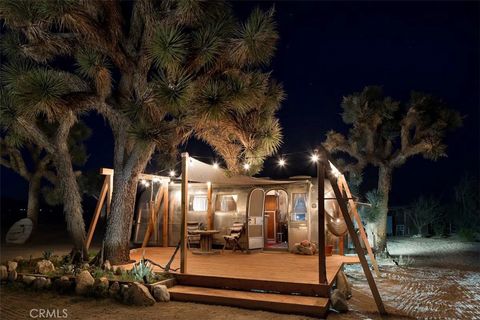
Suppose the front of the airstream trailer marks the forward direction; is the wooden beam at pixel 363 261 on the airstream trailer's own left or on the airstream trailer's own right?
on the airstream trailer's own right

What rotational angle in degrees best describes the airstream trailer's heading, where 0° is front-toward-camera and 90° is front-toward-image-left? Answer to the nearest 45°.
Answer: approximately 270°

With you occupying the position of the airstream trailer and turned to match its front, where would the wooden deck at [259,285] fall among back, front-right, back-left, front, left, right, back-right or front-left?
right

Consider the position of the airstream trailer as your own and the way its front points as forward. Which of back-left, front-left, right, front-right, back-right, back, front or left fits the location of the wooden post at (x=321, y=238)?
right

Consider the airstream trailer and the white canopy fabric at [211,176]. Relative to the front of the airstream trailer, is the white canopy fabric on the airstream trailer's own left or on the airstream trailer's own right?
on the airstream trailer's own right

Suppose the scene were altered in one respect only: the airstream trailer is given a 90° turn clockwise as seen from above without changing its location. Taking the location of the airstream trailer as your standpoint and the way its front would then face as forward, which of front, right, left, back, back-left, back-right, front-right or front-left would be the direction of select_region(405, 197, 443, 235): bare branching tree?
back-left

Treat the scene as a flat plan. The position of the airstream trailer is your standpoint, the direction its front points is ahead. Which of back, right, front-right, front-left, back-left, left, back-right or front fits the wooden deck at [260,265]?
right

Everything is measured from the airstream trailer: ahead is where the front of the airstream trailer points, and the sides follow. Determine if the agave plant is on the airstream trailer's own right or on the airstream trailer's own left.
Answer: on the airstream trailer's own right

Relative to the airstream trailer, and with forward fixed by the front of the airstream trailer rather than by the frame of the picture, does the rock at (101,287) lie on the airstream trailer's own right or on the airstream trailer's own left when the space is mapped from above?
on the airstream trailer's own right
